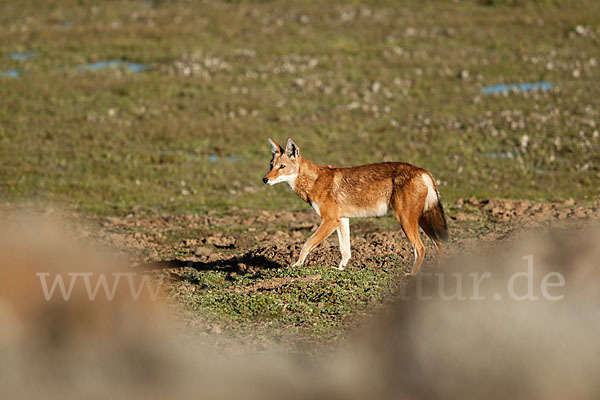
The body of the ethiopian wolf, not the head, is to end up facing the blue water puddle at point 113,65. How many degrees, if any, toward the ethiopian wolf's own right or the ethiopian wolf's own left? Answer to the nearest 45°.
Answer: approximately 45° to the ethiopian wolf's own right

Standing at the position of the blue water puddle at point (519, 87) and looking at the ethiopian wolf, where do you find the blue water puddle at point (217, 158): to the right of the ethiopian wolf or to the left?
right

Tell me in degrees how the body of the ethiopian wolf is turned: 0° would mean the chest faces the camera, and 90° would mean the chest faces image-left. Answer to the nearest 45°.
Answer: approximately 90°

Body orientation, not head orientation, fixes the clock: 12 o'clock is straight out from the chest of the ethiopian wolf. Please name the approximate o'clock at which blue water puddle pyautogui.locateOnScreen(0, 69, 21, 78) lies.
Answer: The blue water puddle is roughly at 2 o'clock from the ethiopian wolf.

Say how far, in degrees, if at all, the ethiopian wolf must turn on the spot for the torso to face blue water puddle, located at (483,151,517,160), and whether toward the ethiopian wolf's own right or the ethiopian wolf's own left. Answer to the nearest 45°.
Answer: approximately 90° to the ethiopian wolf's own right

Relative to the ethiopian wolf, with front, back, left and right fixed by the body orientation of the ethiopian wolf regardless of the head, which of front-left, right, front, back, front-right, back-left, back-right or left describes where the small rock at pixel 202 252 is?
front-right
